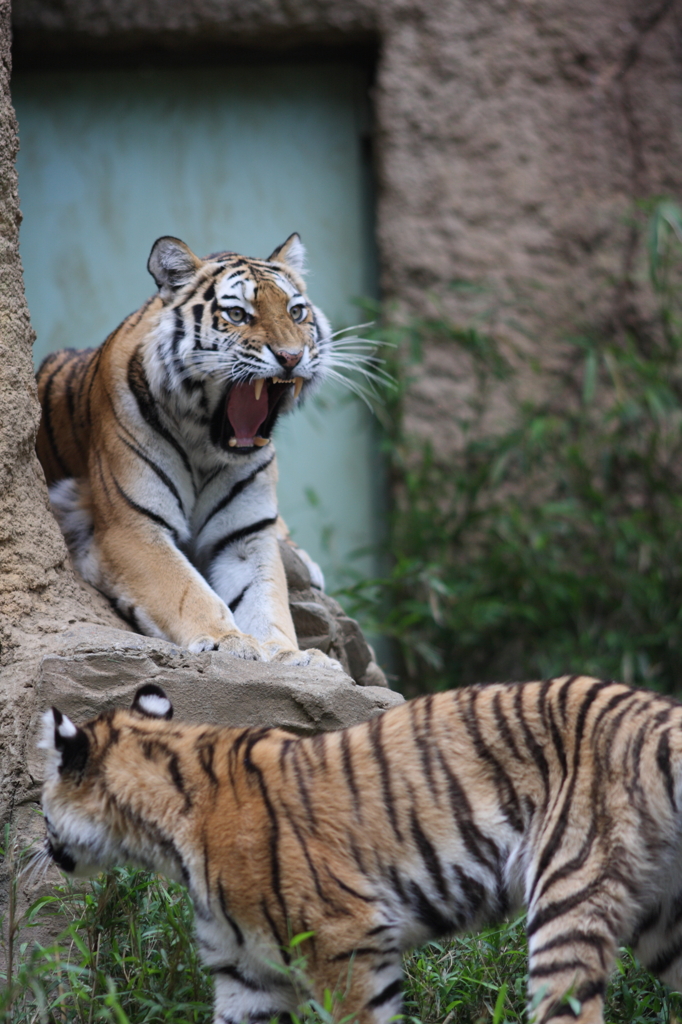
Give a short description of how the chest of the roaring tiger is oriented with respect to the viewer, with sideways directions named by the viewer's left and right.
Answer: facing the viewer and to the right of the viewer

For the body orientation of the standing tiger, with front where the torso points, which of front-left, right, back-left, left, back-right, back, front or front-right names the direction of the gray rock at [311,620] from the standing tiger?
right

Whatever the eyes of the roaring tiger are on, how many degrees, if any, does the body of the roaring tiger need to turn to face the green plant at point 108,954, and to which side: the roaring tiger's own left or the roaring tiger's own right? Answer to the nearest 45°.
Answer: approximately 45° to the roaring tiger's own right

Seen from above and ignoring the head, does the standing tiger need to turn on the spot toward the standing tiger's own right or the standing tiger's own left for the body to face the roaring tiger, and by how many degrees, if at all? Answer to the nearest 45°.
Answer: approximately 45° to the standing tiger's own right

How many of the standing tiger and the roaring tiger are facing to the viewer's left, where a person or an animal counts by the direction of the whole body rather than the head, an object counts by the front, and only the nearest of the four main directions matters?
1

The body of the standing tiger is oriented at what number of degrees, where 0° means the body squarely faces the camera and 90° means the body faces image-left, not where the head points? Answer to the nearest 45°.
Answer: approximately 90°

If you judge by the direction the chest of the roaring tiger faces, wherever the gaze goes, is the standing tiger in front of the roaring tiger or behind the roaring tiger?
in front

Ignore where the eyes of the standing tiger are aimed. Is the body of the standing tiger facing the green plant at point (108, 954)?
yes

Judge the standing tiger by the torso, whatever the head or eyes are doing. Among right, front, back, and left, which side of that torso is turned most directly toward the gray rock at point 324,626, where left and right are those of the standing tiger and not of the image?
right

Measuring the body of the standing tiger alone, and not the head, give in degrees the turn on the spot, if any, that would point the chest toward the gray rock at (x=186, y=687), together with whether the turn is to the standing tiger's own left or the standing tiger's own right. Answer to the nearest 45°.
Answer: approximately 45° to the standing tiger's own right
